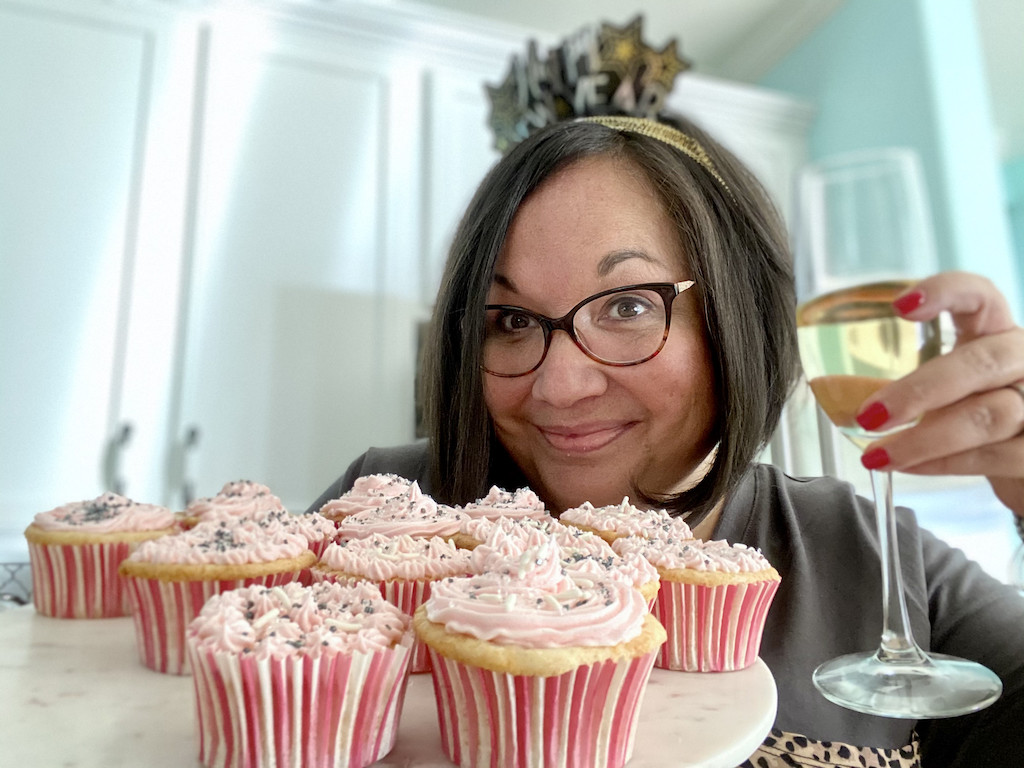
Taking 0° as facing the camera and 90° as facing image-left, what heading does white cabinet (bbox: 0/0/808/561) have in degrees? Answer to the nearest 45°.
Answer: approximately 315°

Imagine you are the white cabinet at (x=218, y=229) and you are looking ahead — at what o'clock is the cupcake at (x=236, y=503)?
The cupcake is roughly at 1 o'clock from the white cabinet.

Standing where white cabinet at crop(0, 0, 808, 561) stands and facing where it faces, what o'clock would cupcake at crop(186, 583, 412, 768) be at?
The cupcake is roughly at 1 o'clock from the white cabinet.

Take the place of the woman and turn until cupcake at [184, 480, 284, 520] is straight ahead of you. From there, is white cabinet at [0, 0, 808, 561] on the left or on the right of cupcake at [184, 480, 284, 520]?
right

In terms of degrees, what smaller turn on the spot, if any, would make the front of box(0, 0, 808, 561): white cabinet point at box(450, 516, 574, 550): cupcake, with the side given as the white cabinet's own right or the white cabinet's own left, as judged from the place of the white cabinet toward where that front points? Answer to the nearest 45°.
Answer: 0° — it already faces it
